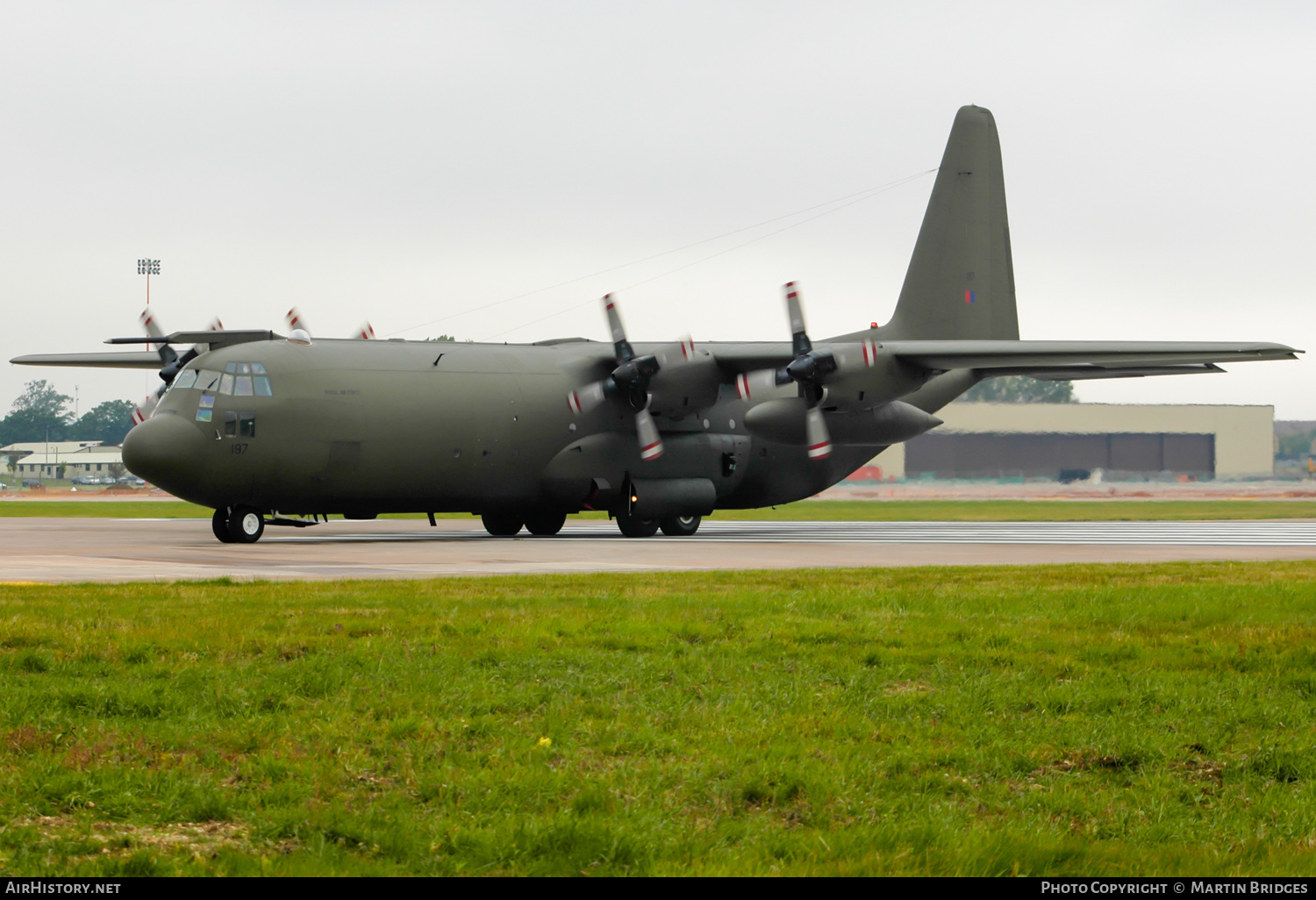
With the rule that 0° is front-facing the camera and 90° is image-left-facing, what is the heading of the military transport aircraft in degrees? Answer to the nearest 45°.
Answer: approximately 45°
